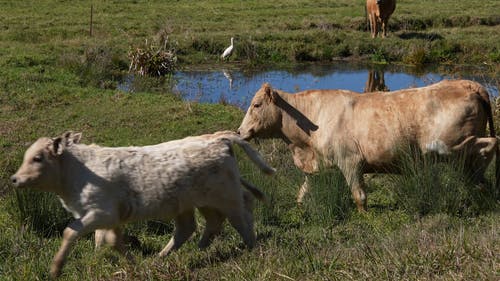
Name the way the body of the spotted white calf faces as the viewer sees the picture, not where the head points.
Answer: to the viewer's left

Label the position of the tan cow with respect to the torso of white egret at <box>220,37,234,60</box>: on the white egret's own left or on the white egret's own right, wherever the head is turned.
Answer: on the white egret's own right

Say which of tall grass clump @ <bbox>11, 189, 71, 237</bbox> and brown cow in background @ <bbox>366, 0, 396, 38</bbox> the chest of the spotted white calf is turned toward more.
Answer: the tall grass clump

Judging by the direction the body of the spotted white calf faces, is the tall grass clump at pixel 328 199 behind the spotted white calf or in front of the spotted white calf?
behind

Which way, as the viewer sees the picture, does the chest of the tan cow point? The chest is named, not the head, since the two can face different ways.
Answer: to the viewer's left

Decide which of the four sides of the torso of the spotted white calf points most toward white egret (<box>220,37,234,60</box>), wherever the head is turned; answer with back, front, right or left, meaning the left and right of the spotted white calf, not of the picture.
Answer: right

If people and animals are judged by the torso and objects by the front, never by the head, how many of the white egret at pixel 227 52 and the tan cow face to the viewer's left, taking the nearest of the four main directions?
1

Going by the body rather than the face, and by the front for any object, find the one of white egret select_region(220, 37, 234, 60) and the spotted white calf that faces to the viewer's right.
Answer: the white egret

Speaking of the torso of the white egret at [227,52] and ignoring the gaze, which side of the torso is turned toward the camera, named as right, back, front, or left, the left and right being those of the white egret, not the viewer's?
right

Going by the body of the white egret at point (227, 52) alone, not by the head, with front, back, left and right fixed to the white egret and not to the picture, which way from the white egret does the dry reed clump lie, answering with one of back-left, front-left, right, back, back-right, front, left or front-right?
back-right

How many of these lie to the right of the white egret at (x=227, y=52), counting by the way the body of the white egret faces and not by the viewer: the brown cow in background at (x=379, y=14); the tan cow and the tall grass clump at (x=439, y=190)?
2
